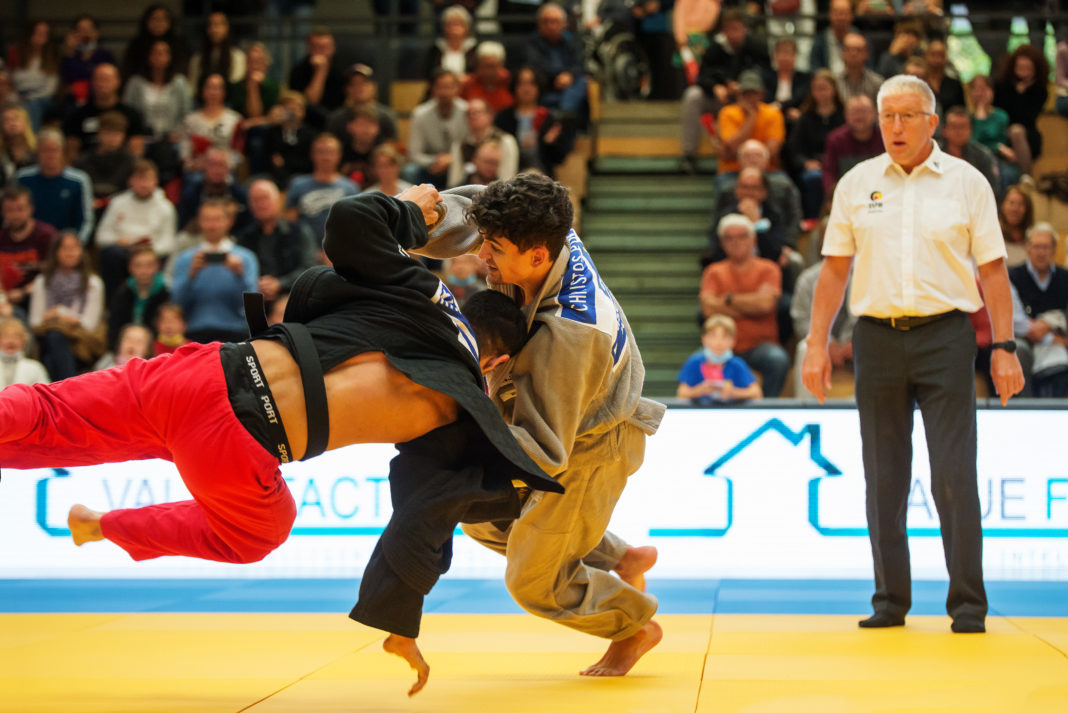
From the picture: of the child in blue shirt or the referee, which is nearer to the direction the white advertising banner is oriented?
the referee

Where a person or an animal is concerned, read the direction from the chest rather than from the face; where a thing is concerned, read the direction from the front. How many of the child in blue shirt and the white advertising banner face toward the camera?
2

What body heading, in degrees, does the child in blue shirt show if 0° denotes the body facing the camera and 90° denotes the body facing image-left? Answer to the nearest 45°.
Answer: approximately 0°

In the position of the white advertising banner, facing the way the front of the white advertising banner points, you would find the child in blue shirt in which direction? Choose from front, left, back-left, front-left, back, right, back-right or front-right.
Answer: back

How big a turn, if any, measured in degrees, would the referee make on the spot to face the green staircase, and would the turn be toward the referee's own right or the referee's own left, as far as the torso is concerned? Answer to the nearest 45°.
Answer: approximately 180°

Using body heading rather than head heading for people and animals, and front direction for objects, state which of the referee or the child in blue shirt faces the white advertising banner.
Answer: the child in blue shirt
